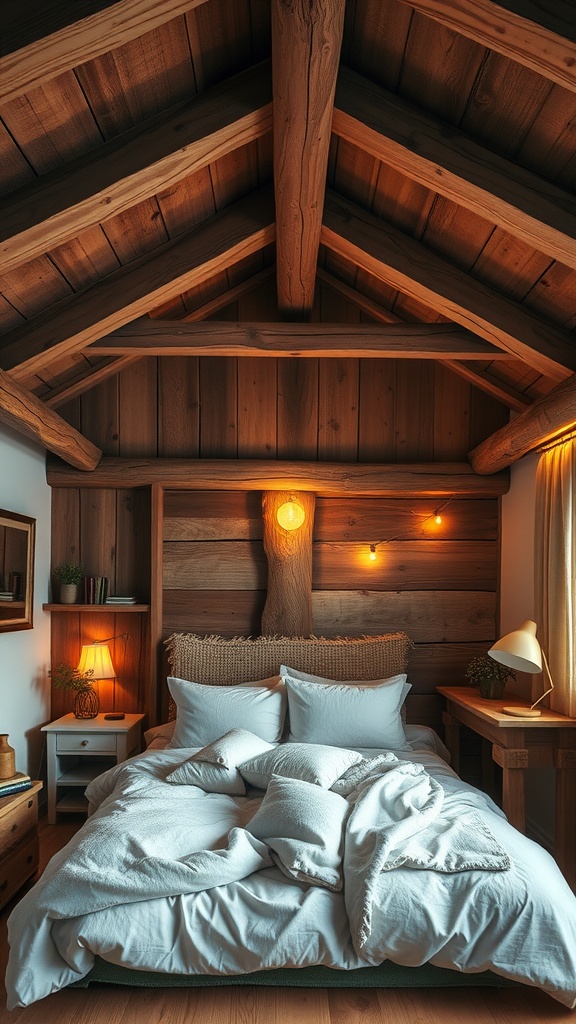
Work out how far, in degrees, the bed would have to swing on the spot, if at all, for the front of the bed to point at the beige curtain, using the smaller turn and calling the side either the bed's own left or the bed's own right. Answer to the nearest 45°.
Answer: approximately 135° to the bed's own left

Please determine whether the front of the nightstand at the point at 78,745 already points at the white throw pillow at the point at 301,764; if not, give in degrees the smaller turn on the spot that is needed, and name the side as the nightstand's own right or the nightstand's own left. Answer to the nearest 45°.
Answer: approximately 45° to the nightstand's own left

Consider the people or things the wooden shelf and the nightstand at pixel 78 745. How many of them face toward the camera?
2

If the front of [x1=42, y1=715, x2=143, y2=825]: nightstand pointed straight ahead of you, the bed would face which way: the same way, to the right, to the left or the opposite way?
the same way

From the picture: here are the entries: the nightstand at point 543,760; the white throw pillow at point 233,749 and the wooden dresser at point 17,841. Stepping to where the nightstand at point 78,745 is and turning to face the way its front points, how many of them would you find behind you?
0

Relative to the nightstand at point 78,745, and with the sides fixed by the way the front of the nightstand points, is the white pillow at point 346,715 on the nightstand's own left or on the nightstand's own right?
on the nightstand's own left

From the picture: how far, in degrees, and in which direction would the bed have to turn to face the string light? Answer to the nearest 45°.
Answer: approximately 180°

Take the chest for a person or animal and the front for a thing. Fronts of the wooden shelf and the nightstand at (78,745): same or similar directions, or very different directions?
same or similar directions

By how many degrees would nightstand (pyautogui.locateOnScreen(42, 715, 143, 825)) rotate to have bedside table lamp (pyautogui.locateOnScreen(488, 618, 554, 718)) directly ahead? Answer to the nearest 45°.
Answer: approximately 45° to its left

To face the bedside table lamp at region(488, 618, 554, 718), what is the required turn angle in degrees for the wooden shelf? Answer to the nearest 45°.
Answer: approximately 45° to its left

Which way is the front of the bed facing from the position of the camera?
facing the viewer

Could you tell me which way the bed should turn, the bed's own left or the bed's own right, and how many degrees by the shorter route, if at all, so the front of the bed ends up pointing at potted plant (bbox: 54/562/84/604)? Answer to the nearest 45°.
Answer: approximately 135° to the bed's own right

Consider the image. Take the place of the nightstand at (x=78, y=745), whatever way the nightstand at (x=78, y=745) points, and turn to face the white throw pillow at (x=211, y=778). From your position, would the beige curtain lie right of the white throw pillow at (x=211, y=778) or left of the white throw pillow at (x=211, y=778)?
left

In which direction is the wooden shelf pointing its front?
toward the camera
